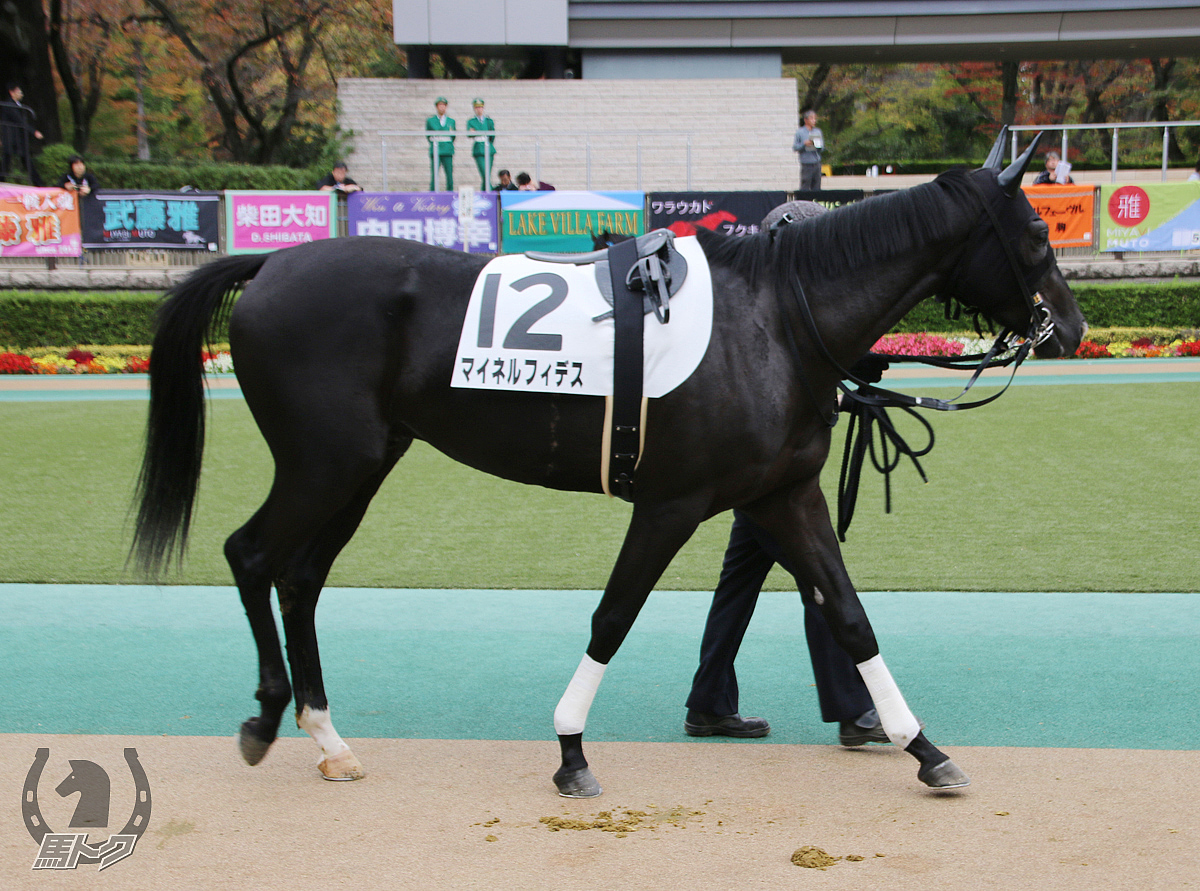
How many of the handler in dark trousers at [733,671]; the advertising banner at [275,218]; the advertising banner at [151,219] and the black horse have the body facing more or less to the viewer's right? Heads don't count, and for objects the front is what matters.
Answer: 2

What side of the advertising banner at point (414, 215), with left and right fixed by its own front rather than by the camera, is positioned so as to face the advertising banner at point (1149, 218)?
left

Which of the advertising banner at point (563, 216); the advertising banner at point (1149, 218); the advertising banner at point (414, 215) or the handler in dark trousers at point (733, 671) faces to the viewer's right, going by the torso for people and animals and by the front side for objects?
the handler in dark trousers

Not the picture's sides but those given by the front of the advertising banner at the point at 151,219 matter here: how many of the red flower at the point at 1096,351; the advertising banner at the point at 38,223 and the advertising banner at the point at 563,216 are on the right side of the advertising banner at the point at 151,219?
1

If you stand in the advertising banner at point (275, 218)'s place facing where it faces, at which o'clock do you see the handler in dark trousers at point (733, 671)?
The handler in dark trousers is roughly at 12 o'clock from the advertising banner.

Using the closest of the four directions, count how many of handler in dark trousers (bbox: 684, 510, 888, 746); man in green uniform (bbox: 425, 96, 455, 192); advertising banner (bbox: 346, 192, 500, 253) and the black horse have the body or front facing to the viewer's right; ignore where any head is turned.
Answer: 2

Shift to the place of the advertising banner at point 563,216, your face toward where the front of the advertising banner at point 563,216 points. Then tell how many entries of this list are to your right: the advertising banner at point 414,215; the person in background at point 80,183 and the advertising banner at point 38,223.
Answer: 3

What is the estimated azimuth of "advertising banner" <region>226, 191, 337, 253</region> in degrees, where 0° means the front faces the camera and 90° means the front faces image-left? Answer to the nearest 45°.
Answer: approximately 0°

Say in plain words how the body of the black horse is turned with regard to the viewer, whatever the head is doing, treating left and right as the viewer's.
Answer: facing to the right of the viewer

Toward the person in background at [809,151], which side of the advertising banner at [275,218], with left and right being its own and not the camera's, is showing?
left

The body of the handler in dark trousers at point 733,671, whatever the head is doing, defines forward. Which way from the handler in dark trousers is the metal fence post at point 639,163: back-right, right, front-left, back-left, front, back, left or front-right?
left
